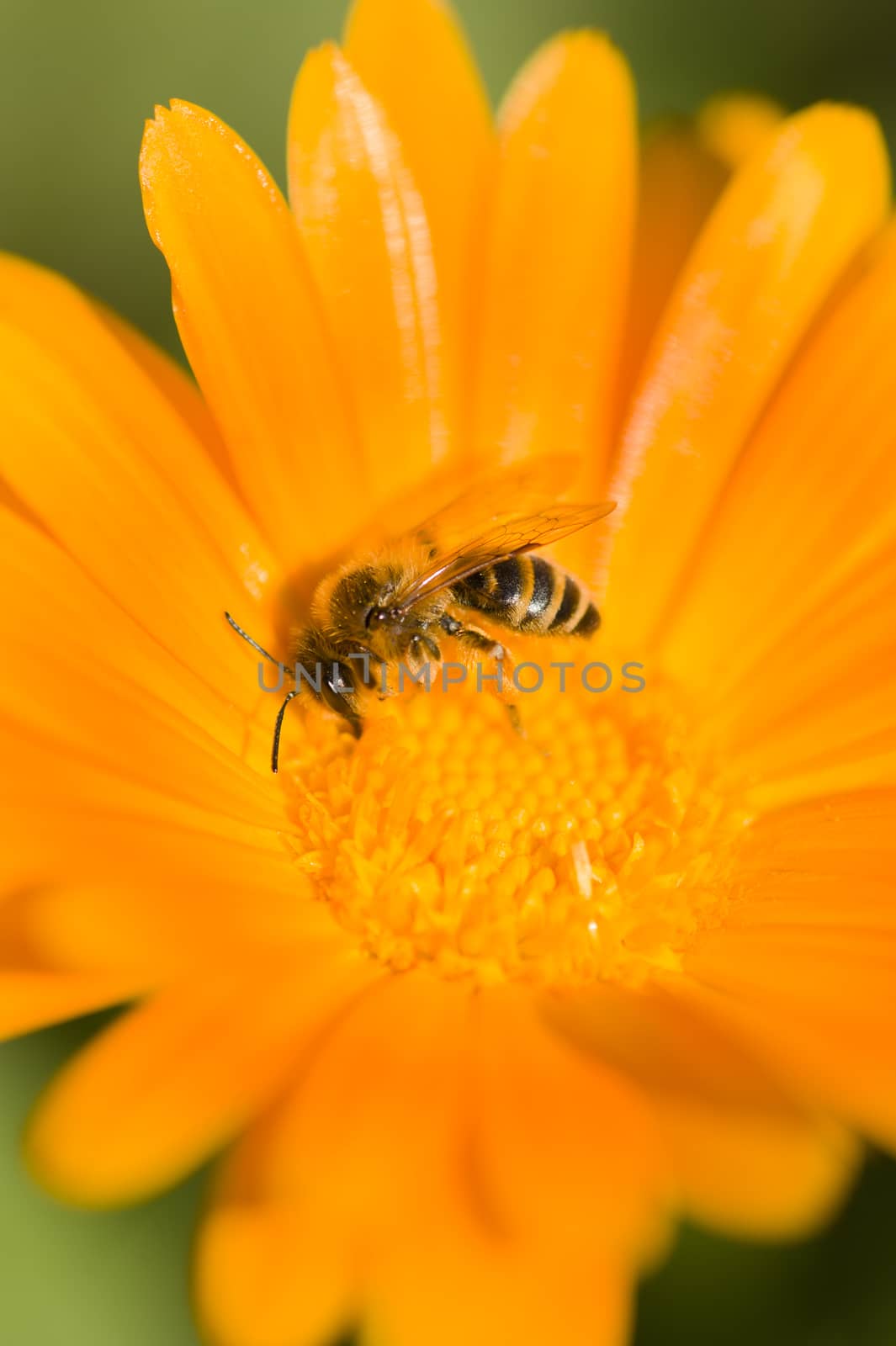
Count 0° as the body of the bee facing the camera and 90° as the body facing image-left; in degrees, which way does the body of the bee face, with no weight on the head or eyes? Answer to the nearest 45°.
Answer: approximately 90°
